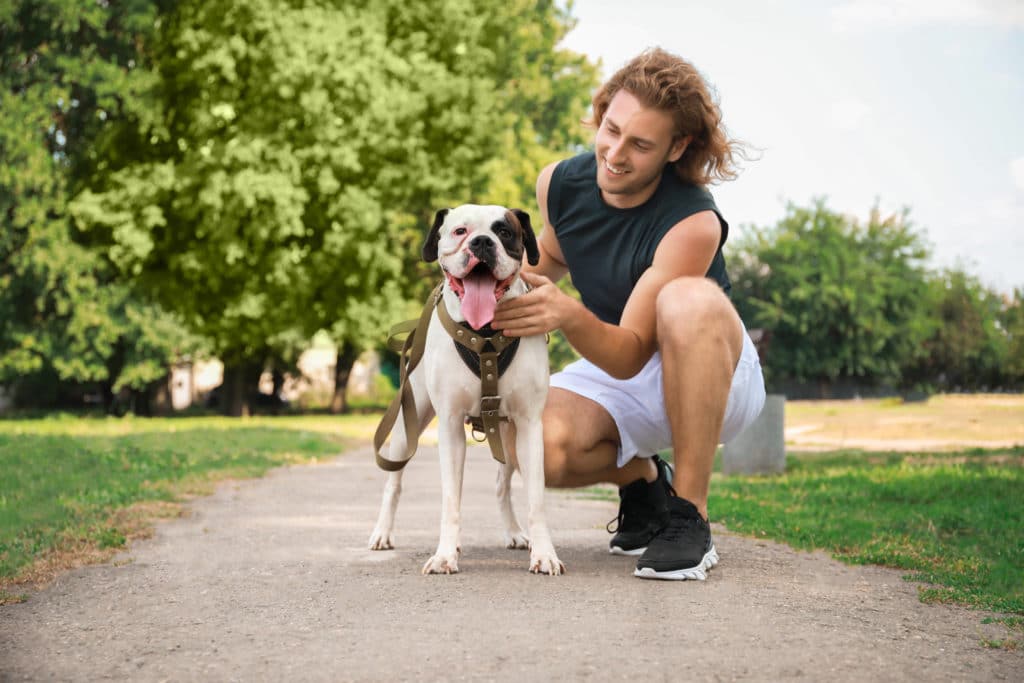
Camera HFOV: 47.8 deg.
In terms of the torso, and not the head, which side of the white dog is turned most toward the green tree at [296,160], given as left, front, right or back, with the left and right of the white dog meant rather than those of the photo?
back

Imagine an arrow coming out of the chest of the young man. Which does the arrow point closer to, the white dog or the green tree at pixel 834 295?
the white dog

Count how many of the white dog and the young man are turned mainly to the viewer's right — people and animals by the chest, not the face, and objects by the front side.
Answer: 0

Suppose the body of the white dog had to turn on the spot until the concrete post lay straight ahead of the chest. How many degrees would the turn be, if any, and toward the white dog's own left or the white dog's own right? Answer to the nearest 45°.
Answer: approximately 135° to the white dog's own left

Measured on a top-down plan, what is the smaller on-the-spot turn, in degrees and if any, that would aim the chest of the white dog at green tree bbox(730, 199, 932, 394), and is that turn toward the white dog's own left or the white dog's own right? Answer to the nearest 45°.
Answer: approximately 180°

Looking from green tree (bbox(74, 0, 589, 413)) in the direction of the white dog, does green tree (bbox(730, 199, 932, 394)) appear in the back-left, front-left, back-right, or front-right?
back-left

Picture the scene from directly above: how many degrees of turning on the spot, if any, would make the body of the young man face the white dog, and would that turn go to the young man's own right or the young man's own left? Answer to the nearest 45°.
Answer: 0° — they already face it

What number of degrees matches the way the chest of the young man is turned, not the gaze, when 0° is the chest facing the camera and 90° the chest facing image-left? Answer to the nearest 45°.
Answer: approximately 45°

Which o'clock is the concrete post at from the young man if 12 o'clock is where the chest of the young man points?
The concrete post is roughly at 5 o'clock from the young man.

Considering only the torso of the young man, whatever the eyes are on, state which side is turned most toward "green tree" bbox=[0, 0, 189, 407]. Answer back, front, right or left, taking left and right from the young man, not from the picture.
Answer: right

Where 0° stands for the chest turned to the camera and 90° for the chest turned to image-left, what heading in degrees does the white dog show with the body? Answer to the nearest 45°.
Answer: approximately 0°

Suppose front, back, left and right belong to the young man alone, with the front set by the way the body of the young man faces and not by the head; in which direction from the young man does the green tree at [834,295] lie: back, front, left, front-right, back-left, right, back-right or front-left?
back-right
